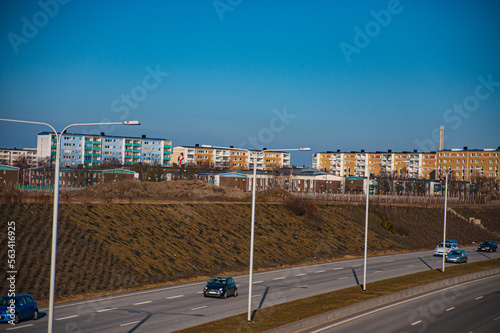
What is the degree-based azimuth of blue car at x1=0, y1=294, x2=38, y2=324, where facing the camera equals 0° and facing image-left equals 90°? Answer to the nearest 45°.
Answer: approximately 45°

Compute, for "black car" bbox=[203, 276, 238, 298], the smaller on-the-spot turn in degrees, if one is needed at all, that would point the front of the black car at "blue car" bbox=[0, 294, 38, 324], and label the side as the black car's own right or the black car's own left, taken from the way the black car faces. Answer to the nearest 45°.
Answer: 0° — it already faces it

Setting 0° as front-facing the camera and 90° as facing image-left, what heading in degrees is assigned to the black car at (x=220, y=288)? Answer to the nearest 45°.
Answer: approximately 45°

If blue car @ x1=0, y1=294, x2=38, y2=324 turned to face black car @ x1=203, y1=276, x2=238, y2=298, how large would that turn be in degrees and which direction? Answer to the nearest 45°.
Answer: approximately 135° to its left
